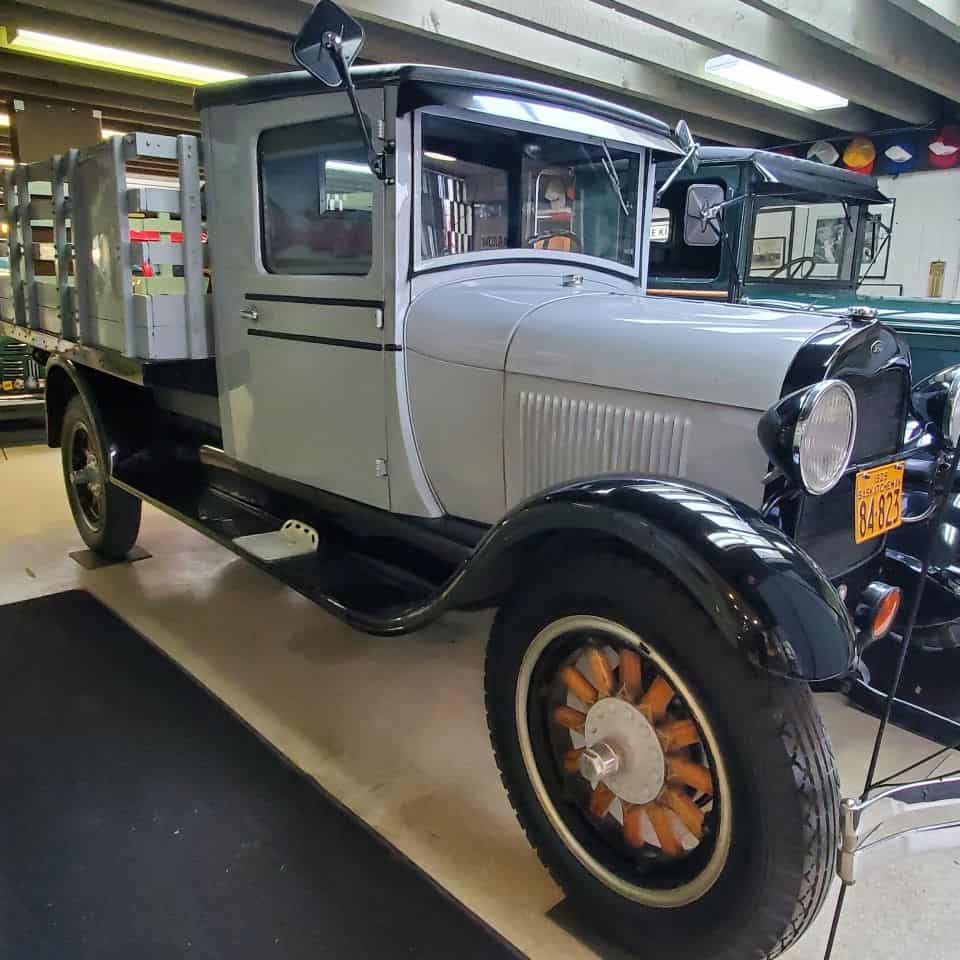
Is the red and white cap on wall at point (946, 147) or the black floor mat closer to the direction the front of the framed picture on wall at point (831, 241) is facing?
the black floor mat

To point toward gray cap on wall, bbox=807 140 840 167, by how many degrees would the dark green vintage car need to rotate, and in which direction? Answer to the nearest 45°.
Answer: approximately 135° to its left

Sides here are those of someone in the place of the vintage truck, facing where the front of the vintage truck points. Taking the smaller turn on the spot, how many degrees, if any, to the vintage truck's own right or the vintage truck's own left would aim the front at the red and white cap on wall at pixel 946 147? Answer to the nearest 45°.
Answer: approximately 90° to the vintage truck's own left

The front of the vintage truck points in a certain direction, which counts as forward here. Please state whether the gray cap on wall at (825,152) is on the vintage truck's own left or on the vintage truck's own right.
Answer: on the vintage truck's own left

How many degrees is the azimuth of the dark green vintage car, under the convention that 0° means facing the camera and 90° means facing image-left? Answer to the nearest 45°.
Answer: approximately 315°

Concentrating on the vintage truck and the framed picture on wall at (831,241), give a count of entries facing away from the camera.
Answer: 0

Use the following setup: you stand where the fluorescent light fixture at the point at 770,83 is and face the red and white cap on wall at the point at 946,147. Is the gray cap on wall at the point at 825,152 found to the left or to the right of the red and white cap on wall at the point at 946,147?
left

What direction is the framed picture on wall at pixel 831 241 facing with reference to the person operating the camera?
facing the viewer

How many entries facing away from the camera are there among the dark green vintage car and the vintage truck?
0

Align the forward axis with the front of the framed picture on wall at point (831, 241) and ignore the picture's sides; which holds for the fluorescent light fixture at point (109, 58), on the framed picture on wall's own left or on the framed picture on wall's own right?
on the framed picture on wall's own right

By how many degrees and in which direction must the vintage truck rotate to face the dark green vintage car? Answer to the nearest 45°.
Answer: approximately 90° to its left

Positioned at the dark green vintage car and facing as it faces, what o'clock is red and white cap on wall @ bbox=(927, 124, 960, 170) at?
The red and white cap on wall is roughly at 8 o'clock from the dark green vintage car.

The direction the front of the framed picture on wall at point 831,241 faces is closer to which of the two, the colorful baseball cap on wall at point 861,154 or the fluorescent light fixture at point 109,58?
the fluorescent light fixture

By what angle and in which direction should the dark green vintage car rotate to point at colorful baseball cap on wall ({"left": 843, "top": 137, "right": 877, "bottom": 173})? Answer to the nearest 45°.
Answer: approximately 135° to its left
